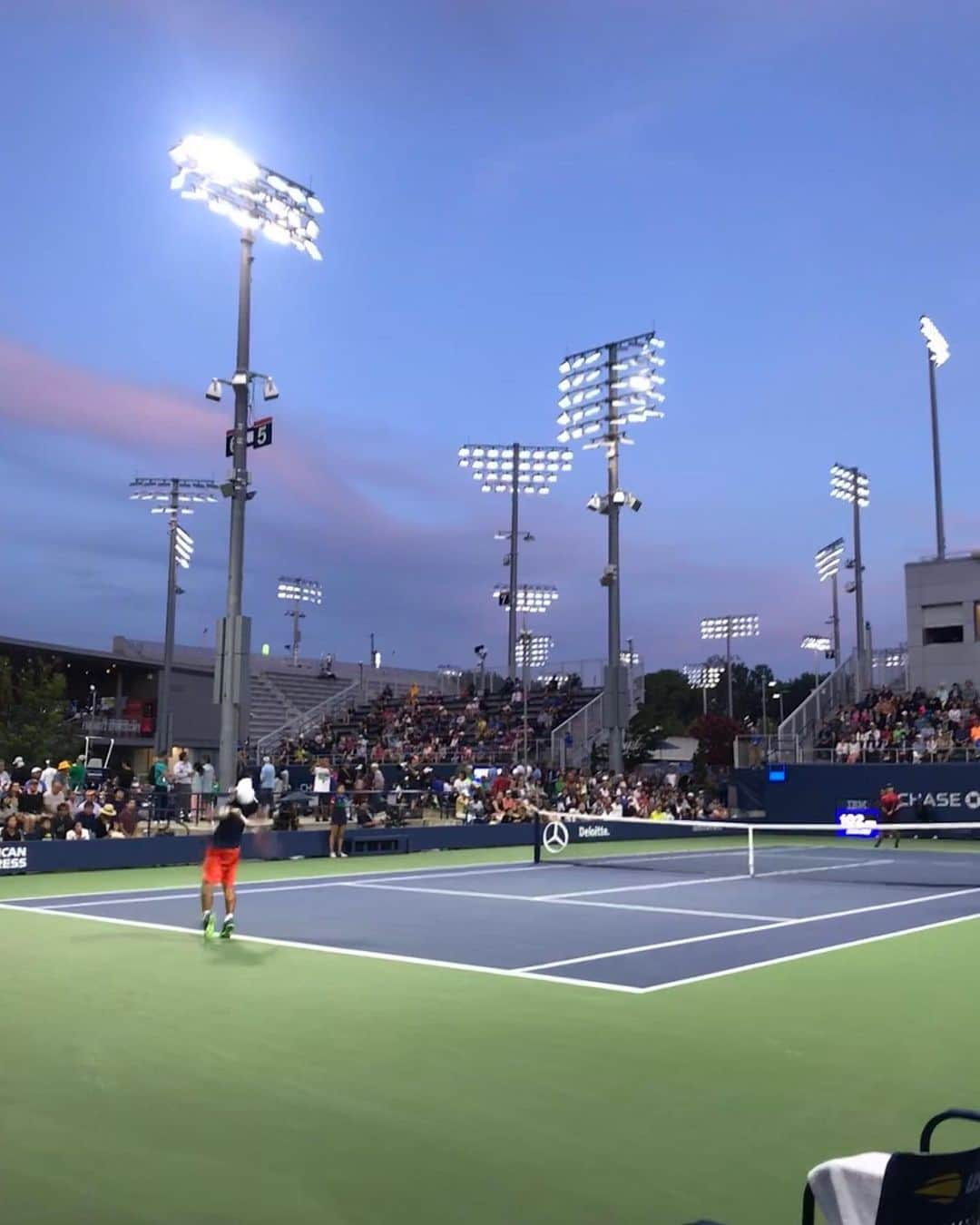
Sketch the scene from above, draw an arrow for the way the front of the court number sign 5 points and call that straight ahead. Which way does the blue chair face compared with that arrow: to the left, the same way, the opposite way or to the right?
the opposite way

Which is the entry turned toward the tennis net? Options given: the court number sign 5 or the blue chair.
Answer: the blue chair

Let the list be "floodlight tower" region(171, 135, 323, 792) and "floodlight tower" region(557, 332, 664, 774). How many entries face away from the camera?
0

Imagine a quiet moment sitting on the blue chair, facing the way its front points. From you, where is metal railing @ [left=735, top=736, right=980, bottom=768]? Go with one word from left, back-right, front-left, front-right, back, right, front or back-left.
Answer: front

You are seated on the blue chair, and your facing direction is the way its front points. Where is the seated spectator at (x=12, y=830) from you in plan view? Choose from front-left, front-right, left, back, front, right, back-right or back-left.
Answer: front-left

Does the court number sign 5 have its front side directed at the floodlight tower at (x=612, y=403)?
no

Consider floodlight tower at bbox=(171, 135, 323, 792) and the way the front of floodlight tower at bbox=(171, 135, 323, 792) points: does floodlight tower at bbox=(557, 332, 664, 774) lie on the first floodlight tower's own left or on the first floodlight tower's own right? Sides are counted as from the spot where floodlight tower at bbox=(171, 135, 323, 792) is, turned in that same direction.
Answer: on the first floodlight tower's own left

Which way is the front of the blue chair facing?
away from the camera

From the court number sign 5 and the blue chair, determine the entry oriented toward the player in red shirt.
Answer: the blue chair

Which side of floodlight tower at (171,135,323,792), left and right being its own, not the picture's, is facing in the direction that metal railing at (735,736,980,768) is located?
left

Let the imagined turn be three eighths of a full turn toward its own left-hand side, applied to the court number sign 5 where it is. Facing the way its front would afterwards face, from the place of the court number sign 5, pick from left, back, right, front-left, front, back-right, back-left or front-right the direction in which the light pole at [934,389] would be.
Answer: front-left

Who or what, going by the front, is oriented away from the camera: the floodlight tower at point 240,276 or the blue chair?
the blue chair

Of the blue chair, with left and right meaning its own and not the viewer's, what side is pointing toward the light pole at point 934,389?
front

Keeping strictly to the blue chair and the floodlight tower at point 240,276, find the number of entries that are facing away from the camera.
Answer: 1

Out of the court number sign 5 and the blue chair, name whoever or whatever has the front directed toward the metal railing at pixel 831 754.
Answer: the blue chair

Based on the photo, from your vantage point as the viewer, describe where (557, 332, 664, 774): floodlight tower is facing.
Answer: facing the viewer and to the left of the viewer

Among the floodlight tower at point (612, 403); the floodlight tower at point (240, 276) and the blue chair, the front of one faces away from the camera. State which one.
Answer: the blue chair

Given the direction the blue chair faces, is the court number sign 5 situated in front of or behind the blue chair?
in front

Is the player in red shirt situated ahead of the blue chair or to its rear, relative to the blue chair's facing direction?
ahead
